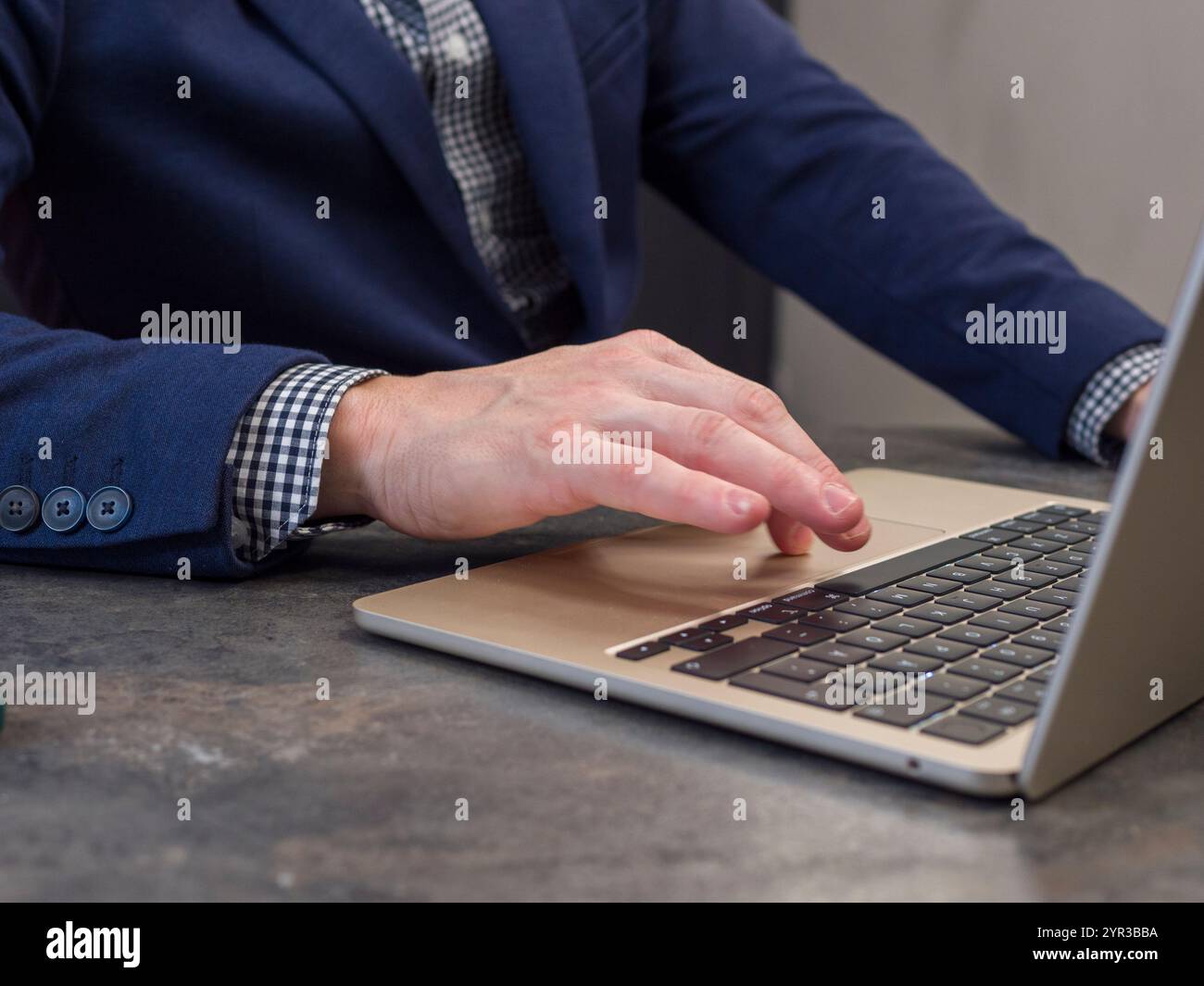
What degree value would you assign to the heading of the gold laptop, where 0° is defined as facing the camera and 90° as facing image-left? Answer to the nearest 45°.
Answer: approximately 135°
